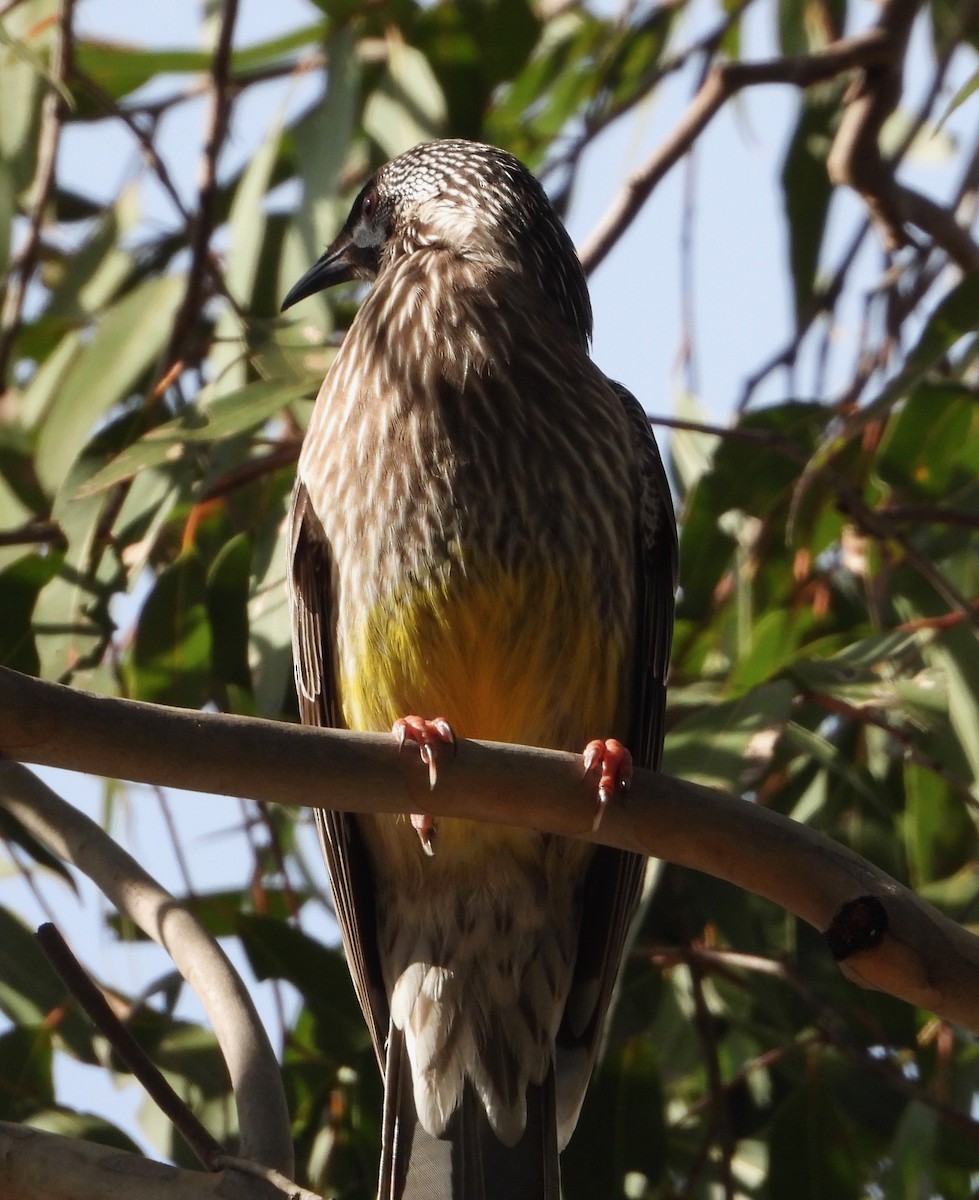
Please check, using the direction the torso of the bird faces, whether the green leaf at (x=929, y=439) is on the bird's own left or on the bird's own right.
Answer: on the bird's own left

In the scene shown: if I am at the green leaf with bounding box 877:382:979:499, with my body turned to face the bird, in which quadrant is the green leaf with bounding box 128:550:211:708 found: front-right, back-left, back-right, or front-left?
front-right

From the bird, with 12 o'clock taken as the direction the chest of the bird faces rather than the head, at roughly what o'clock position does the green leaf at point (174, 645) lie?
The green leaf is roughly at 4 o'clock from the bird.

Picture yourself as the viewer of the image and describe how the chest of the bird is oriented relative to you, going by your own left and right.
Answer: facing the viewer
